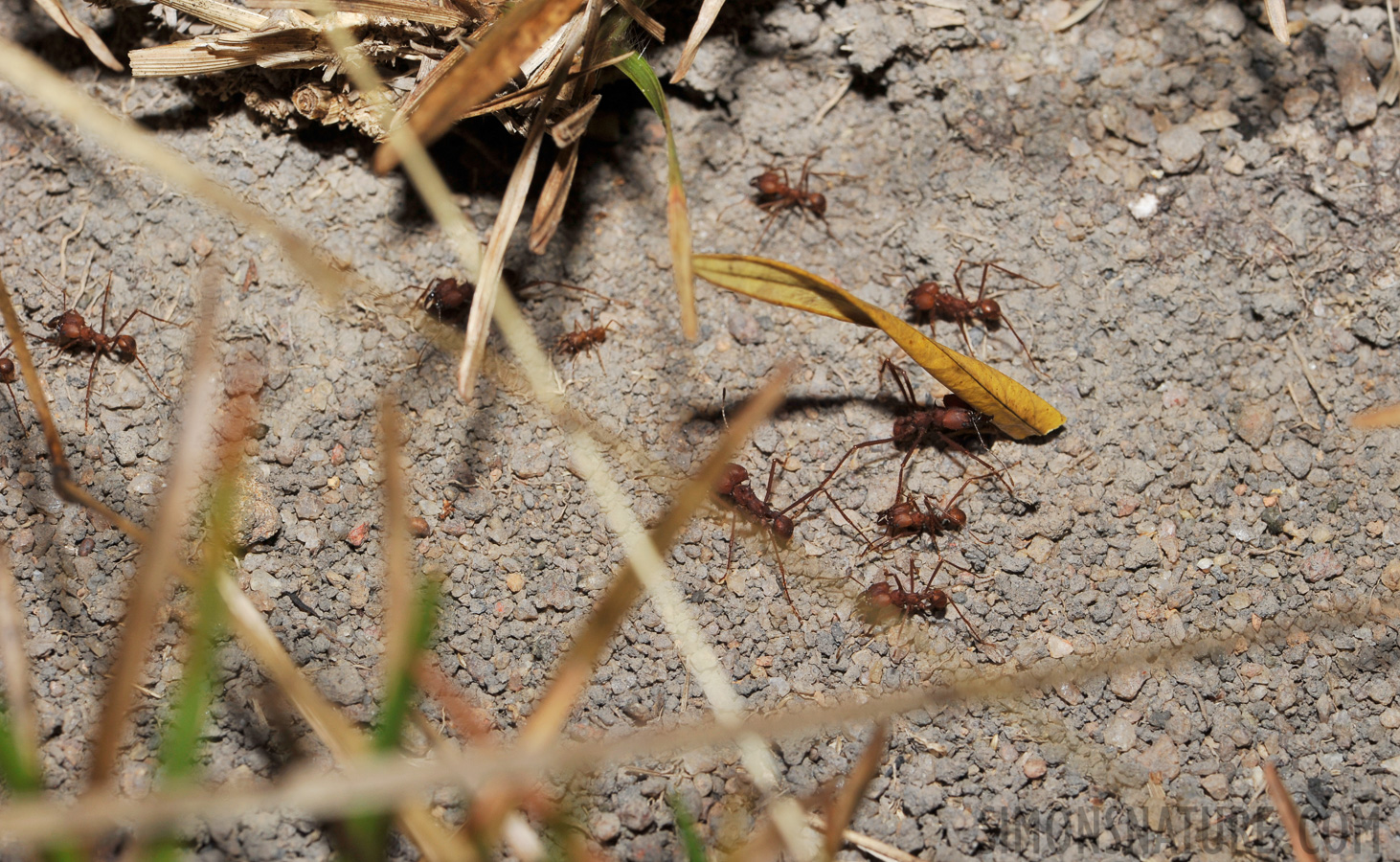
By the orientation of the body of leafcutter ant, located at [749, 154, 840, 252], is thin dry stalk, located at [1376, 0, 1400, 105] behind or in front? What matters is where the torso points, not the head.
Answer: behind

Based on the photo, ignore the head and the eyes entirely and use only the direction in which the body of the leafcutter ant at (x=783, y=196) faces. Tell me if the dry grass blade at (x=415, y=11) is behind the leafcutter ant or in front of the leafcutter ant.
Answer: in front

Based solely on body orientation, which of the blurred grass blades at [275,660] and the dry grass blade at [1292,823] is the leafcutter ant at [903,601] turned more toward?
the blurred grass blades

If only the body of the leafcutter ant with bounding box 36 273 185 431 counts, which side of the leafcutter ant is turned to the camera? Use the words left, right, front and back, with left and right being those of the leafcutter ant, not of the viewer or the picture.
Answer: left

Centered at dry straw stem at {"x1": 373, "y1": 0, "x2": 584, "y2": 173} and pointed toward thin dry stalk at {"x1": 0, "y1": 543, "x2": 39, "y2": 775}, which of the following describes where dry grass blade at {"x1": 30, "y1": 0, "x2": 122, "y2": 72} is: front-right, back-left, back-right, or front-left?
front-right

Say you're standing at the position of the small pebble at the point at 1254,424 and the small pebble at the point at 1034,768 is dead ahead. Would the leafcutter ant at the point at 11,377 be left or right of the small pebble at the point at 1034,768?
right

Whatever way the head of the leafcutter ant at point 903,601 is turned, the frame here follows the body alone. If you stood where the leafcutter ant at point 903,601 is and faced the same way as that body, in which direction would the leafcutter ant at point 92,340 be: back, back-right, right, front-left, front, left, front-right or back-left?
front

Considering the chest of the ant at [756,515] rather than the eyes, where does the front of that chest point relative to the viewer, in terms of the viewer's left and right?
facing away from the viewer and to the left of the viewer

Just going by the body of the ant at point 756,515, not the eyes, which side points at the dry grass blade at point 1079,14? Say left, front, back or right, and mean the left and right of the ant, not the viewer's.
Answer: right

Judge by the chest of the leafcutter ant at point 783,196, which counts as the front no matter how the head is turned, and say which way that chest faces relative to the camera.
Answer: to the viewer's left

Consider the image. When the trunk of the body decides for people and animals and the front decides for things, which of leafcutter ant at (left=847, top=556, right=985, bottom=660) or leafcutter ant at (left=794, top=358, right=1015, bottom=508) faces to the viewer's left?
leafcutter ant at (left=847, top=556, right=985, bottom=660)
